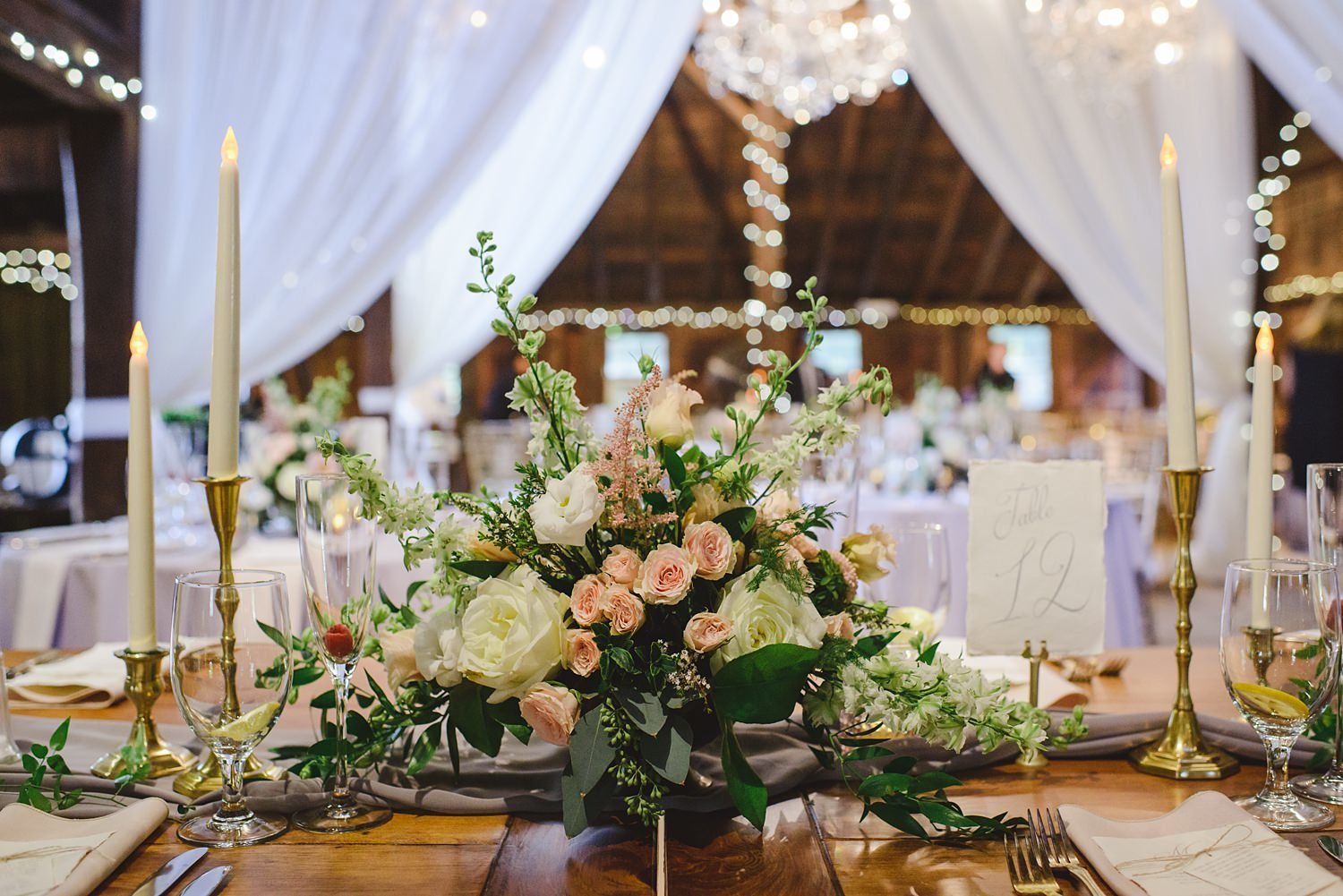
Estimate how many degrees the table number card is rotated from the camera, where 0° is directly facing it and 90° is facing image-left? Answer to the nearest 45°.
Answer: approximately 0°

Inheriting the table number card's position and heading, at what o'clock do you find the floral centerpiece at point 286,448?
The floral centerpiece is roughly at 4 o'clock from the table number card.

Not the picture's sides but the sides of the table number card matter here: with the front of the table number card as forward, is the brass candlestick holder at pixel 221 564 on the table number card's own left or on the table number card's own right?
on the table number card's own right

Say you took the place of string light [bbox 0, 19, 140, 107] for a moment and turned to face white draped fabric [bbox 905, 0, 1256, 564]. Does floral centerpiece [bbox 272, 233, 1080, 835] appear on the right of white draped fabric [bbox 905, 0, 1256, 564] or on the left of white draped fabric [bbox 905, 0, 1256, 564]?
right

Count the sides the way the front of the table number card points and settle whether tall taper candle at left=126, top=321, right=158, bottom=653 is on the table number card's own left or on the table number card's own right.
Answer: on the table number card's own right

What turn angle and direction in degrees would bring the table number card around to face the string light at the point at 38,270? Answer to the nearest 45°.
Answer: approximately 135° to its right

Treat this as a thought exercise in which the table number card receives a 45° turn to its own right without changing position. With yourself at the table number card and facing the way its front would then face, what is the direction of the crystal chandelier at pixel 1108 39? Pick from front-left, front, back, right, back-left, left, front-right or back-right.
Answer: back-right

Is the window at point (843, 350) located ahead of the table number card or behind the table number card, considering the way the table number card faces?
behind

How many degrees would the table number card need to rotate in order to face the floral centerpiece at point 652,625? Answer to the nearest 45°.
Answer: approximately 45° to its right
